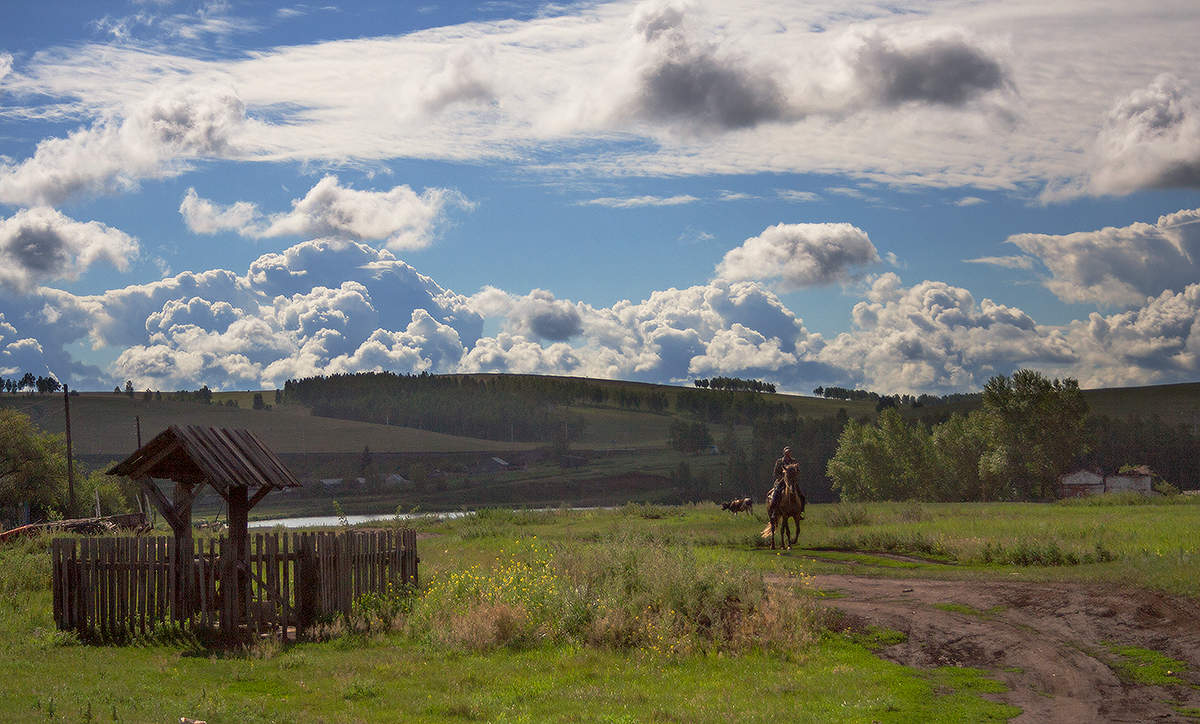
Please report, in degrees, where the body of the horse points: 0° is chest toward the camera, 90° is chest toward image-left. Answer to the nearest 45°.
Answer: approximately 315°

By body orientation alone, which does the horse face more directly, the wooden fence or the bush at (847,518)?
the wooden fence

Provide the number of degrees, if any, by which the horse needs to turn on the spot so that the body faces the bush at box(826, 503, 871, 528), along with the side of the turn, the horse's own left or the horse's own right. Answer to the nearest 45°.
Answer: approximately 135° to the horse's own left

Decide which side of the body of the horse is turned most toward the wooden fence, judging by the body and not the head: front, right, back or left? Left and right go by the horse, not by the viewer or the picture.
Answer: right
